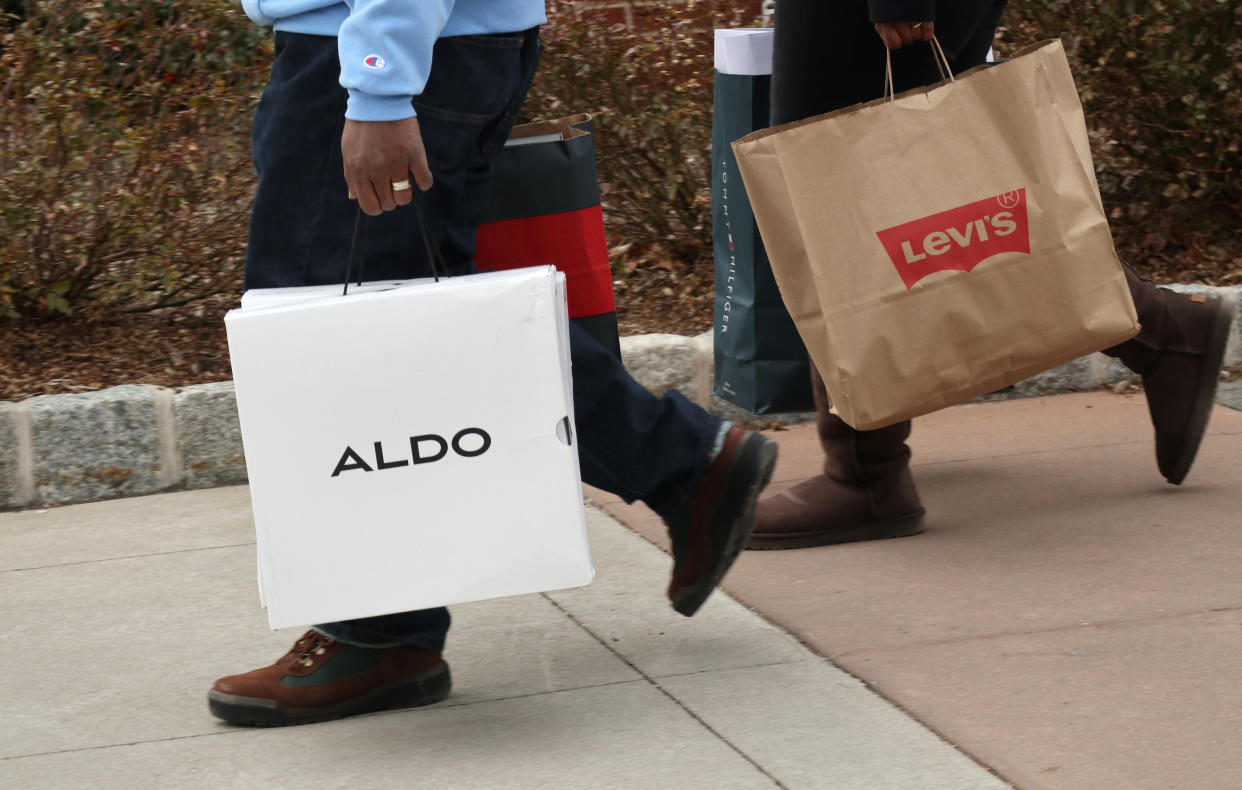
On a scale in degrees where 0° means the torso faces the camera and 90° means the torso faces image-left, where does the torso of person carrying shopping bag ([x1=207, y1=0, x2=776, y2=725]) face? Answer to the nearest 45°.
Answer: approximately 90°

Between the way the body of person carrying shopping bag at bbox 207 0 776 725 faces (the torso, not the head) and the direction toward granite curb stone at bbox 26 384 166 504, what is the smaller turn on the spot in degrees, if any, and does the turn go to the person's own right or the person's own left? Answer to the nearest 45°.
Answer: approximately 45° to the person's own right

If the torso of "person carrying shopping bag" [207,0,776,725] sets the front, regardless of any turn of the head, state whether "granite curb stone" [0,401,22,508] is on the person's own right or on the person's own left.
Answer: on the person's own right

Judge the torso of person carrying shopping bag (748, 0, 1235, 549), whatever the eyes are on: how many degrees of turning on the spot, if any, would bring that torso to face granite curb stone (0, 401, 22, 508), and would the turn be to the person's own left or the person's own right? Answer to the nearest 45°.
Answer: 0° — they already face it

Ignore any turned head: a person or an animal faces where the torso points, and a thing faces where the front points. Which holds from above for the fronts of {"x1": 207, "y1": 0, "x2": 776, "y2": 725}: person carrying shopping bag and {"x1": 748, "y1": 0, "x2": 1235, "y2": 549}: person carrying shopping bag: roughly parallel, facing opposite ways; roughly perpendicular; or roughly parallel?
roughly parallel

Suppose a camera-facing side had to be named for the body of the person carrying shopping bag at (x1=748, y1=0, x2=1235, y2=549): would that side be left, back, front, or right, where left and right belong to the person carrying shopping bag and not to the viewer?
left

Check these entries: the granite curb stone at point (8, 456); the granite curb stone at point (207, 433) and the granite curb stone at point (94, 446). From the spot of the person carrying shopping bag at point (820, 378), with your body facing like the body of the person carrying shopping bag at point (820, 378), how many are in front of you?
3
